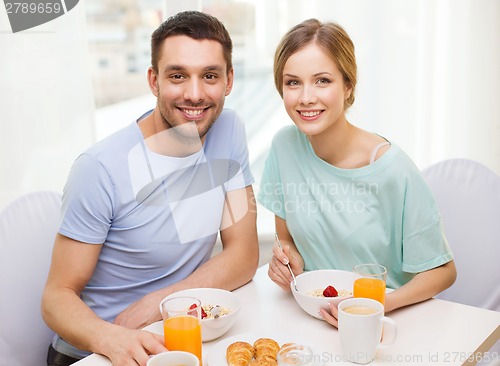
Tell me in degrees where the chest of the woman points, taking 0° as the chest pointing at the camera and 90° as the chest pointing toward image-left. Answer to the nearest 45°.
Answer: approximately 45°

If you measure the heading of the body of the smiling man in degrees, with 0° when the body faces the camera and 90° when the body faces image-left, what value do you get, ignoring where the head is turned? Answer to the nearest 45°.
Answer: approximately 315°
